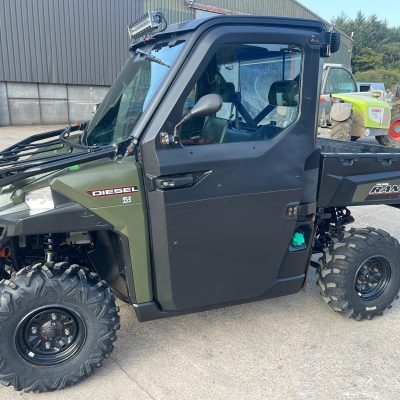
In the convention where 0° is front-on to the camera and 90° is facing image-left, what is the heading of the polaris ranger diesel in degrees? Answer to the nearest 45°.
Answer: approximately 45°

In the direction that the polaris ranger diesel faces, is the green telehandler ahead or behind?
behind
